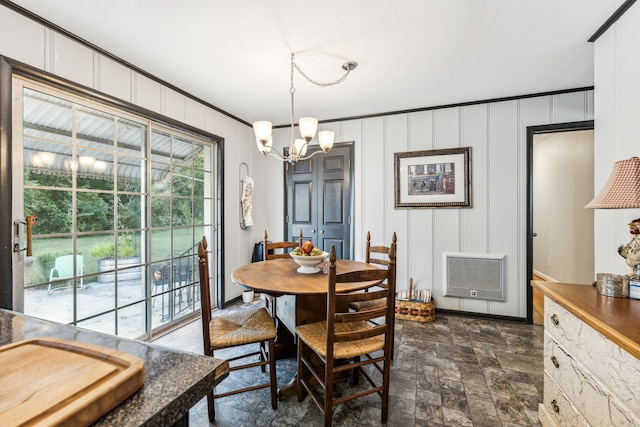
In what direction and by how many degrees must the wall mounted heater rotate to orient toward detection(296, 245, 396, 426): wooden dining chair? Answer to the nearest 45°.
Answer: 0° — it already faces it

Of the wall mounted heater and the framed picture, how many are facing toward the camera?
2

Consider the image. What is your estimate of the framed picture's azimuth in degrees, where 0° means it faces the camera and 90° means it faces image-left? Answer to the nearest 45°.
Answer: approximately 0°

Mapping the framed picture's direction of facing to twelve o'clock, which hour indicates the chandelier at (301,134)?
The chandelier is roughly at 1 o'clock from the framed picture.

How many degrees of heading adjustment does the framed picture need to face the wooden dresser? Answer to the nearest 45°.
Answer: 0° — it already faces it

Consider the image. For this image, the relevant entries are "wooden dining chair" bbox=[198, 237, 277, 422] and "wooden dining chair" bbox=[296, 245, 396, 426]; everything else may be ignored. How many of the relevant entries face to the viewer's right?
1

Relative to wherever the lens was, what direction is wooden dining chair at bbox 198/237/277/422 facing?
facing to the right of the viewer
